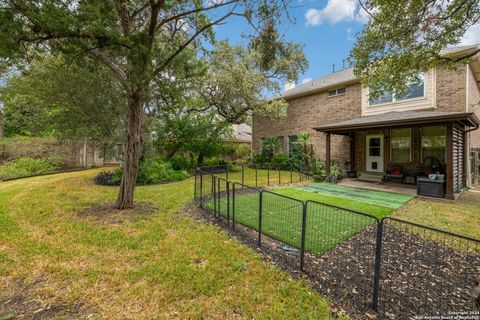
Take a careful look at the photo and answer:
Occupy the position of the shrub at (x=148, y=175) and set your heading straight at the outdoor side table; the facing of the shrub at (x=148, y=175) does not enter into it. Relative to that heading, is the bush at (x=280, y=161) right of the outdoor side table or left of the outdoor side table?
left

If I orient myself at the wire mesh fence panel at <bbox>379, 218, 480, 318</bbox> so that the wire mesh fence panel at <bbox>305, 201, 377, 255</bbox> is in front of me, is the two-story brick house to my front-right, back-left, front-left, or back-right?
front-right

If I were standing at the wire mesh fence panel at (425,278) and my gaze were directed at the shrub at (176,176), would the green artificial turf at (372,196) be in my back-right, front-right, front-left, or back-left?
front-right

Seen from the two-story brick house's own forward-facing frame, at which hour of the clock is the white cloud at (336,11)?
The white cloud is roughly at 5 o'clock from the two-story brick house.
